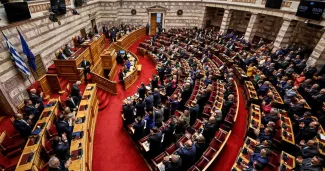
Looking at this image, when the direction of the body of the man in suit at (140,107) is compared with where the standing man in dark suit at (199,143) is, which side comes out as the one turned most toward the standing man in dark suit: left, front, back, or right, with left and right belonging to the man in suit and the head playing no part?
back

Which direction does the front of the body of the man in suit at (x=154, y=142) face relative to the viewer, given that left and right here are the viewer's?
facing away from the viewer and to the left of the viewer

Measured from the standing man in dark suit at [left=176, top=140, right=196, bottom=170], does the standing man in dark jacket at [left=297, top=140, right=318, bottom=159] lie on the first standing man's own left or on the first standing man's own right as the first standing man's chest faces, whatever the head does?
on the first standing man's own right

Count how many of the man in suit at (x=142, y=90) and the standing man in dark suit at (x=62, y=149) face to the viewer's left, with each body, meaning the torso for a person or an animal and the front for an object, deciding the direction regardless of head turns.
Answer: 1

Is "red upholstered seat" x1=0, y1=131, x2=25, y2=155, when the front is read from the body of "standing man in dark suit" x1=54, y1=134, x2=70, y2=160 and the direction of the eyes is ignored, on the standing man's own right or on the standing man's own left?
on the standing man's own left

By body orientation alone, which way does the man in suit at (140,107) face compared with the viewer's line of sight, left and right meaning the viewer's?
facing away from the viewer and to the left of the viewer

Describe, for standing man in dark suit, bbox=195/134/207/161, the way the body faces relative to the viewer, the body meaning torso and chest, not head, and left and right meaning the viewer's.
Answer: facing away from the viewer and to the left of the viewer

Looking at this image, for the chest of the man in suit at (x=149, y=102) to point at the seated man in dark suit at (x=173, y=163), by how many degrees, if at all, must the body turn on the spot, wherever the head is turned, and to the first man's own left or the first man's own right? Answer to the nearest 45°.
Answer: approximately 135° to the first man's own left

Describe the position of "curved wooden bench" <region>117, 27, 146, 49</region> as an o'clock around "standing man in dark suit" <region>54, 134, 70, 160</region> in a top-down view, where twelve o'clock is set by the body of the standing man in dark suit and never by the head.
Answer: The curved wooden bench is roughly at 10 o'clock from the standing man in dark suit.

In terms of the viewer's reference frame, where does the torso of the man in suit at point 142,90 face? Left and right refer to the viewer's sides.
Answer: facing to the left of the viewer

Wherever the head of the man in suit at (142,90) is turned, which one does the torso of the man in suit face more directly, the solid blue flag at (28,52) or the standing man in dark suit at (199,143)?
the solid blue flag

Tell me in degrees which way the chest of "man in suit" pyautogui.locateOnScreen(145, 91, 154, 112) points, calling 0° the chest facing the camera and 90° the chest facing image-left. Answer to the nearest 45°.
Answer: approximately 135°

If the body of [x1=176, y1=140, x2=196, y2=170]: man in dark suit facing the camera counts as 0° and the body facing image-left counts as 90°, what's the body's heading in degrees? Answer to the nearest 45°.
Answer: approximately 135°

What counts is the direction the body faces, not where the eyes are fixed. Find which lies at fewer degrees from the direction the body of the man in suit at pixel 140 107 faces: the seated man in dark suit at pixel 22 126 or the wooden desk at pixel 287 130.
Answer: the seated man in dark suit
